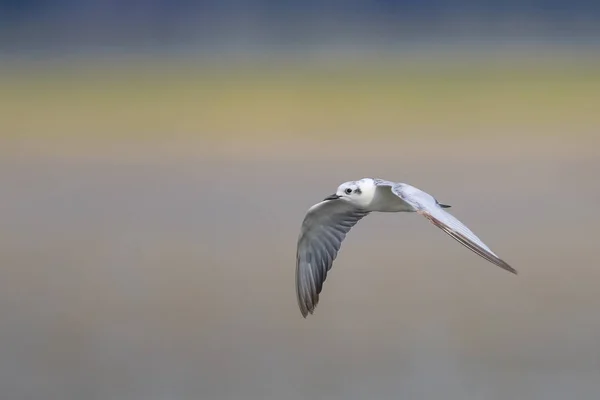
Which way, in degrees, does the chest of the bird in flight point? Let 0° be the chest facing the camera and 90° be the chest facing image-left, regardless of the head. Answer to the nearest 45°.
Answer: approximately 45°
